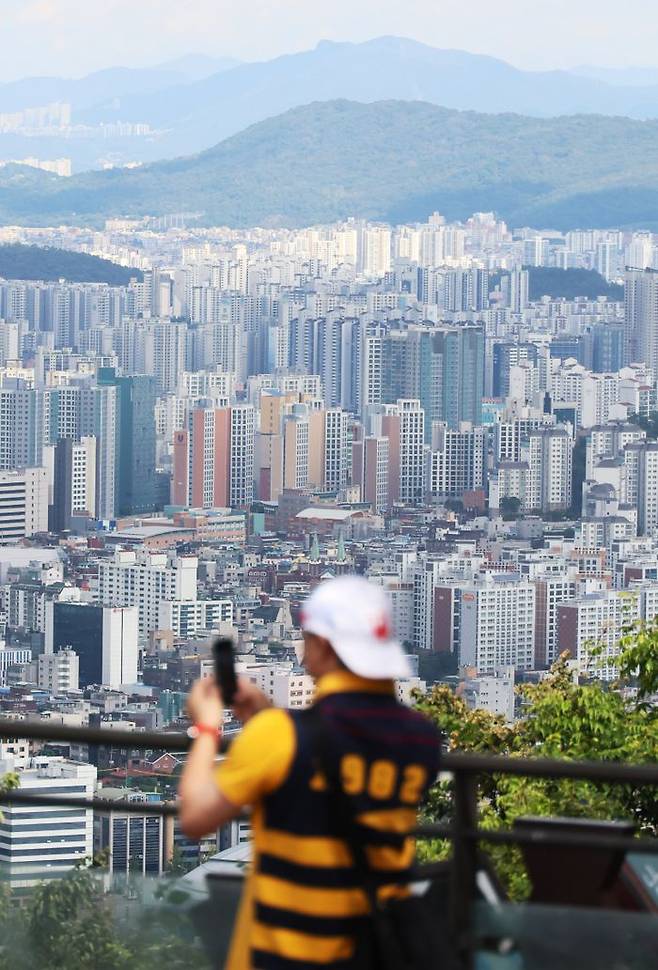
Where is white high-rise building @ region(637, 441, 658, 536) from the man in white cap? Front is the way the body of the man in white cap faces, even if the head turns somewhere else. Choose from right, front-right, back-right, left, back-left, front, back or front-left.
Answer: front-right

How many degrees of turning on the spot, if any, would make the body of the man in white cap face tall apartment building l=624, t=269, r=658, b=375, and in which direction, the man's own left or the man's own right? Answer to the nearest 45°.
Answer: approximately 45° to the man's own right

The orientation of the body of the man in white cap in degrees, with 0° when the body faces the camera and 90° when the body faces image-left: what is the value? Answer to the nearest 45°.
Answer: approximately 135°

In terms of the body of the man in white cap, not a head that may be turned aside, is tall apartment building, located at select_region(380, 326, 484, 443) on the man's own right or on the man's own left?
on the man's own right

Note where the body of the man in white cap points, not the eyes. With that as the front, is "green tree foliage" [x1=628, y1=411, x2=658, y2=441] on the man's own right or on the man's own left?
on the man's own right

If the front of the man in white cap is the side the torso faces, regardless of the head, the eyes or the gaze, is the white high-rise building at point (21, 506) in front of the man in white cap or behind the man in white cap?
in front

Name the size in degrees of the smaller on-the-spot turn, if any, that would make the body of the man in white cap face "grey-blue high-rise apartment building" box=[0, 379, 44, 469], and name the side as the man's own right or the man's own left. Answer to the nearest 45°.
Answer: approximately 45° to the man's own right

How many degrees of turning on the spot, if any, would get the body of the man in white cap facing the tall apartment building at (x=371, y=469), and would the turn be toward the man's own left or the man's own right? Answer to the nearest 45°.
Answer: approximately 45° to the man's own right

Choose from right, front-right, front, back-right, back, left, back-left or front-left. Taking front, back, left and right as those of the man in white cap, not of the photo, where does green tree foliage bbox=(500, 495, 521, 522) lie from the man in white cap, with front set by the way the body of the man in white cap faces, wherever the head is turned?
front-right

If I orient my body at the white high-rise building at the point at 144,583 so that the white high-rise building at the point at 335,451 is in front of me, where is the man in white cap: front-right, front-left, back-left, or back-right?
back-right
